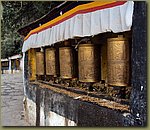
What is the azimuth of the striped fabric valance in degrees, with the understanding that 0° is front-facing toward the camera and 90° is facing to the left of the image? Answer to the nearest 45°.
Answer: approximately 45°
